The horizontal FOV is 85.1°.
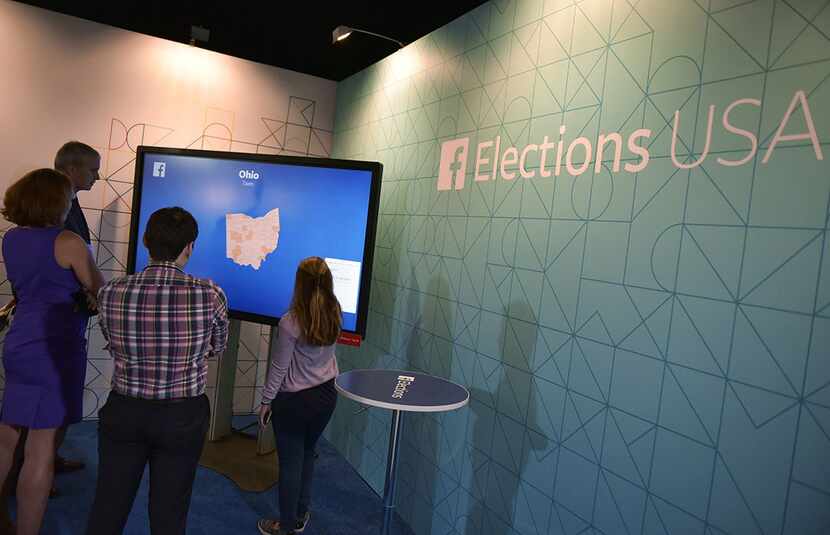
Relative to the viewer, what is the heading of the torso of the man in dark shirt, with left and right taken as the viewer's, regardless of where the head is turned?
facing to the right of the viewer

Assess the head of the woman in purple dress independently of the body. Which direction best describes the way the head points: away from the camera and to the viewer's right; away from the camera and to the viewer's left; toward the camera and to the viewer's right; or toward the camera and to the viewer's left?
away from the camera and to the viewer's right

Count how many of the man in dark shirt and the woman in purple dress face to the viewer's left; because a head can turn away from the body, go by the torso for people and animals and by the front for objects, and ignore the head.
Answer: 0

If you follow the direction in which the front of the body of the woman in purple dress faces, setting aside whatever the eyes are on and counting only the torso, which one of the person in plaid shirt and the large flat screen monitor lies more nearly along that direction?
the large flat screen monitor

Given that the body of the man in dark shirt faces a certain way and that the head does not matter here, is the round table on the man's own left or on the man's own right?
on the man's own right

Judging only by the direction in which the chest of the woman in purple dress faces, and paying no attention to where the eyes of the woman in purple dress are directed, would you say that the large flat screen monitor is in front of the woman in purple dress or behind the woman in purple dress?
in front

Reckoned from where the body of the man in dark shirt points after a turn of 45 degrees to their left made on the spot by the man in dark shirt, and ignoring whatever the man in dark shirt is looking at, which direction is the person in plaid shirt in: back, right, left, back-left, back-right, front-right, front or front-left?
back-right

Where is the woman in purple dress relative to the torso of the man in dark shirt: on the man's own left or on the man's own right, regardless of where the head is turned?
on the man's own right

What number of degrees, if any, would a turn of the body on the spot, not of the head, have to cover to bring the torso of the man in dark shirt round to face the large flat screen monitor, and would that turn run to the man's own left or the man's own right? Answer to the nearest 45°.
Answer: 0° — they already face it

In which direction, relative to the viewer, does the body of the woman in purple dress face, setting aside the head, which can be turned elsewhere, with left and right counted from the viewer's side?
facing away from the viewer and to the right of the viewer

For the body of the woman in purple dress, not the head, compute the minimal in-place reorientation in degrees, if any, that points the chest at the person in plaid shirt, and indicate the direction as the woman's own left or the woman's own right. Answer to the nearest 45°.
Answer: approximately 90° to the woman's own right
